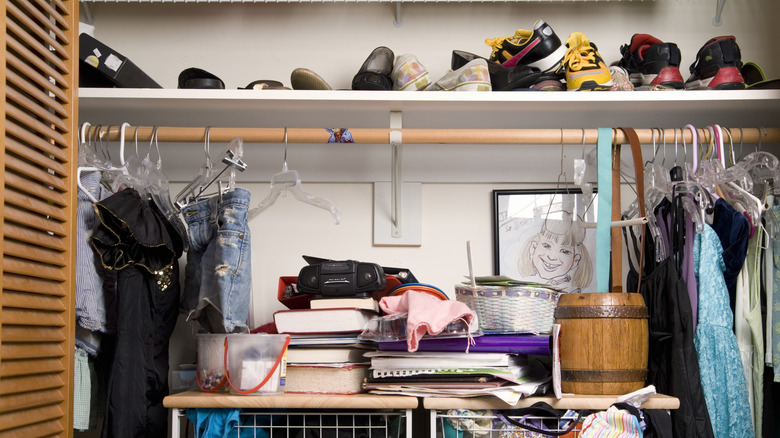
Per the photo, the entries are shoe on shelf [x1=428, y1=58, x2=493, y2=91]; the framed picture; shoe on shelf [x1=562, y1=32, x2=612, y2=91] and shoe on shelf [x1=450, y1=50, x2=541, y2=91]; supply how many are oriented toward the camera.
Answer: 2

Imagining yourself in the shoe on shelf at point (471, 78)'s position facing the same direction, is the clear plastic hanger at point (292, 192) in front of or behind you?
in front

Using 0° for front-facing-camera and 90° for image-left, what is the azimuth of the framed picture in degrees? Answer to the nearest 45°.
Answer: approximately 0°

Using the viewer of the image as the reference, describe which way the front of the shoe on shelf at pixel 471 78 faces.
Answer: facing to the left of the viewer

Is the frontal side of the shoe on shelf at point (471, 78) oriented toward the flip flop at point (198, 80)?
yes

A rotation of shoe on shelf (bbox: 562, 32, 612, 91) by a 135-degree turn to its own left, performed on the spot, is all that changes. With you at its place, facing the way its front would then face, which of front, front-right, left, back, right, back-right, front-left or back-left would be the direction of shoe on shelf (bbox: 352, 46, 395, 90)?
back-left
